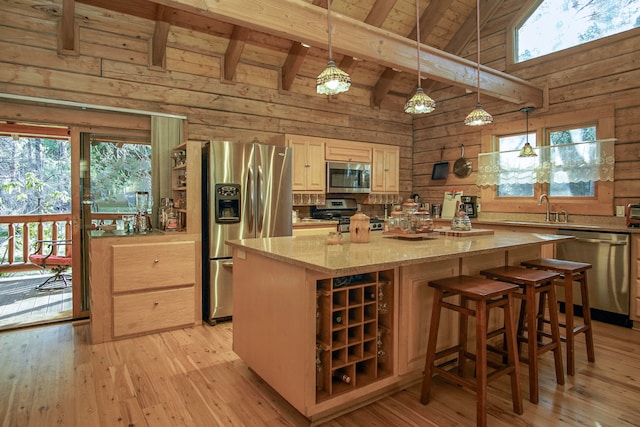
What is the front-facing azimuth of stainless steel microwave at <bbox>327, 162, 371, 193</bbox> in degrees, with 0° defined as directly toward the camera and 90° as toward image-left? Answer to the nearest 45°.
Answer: approximately 315°

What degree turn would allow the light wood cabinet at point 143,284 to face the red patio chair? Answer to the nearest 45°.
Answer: approximately 180°

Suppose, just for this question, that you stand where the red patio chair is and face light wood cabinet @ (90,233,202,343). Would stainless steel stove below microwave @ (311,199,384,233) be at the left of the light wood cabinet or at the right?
left

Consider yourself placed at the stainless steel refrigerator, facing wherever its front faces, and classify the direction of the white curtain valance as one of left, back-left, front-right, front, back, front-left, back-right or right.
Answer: front-left

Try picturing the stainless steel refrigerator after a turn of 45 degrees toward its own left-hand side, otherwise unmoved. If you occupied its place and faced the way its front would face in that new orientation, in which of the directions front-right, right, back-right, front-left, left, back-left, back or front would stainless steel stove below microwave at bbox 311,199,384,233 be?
front-left

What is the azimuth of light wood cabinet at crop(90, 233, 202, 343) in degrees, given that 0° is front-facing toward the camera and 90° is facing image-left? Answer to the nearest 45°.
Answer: approximately 315°

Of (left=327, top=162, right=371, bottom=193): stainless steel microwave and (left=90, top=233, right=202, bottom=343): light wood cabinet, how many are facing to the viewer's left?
0

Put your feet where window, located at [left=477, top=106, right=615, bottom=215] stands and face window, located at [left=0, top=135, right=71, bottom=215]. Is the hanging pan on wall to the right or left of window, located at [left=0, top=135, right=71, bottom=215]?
right
